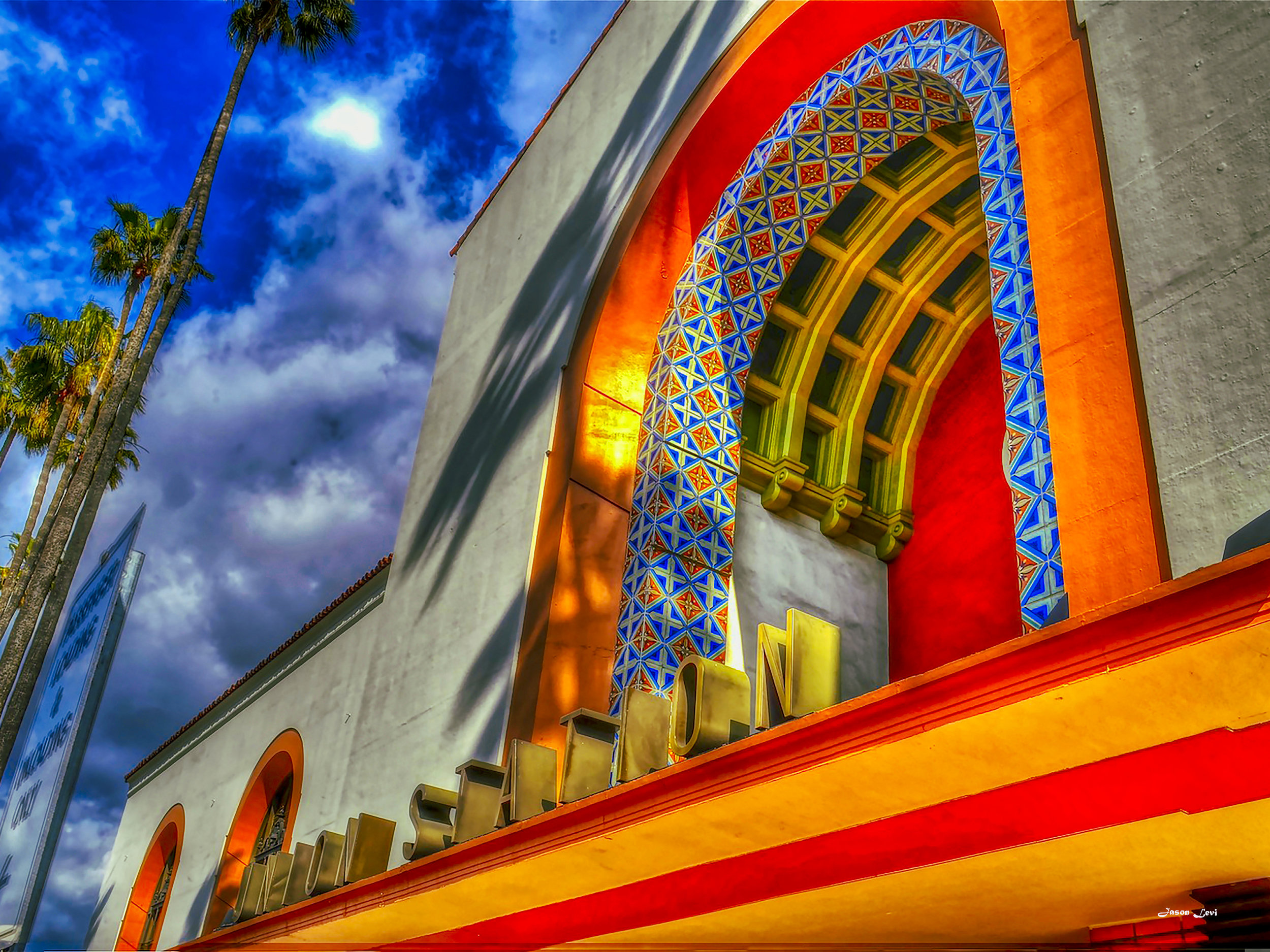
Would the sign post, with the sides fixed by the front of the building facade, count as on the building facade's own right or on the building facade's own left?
on the building facade's own right

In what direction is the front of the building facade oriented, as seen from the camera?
facing the viewer and to the left of the viewer
